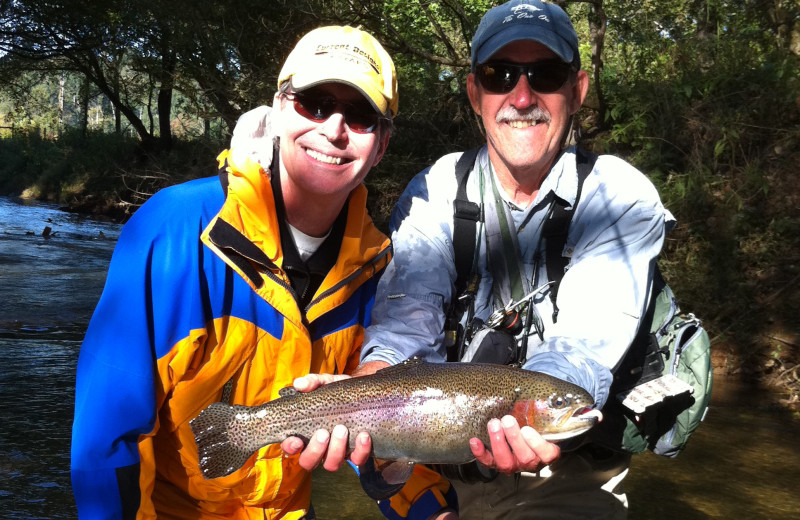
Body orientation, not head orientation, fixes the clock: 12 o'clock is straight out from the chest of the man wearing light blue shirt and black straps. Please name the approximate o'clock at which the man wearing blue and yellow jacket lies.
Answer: The man wearing blue and yellow jacket is roughly at 2 o'clock from the man wearing light blue shirt and black straps.

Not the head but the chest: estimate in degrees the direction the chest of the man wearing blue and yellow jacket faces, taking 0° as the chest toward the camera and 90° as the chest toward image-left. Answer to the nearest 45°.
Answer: approximately 315°

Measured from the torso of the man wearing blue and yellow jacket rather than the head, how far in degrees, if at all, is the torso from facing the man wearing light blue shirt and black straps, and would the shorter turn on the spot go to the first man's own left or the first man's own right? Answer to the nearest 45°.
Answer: approximately 45° to the first man's own left
